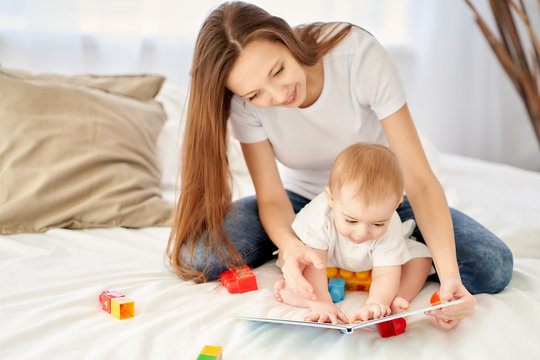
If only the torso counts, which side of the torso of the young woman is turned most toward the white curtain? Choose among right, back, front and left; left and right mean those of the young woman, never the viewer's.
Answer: back

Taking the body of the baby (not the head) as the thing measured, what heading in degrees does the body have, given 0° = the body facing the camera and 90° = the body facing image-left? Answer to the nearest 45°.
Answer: approximately 0°

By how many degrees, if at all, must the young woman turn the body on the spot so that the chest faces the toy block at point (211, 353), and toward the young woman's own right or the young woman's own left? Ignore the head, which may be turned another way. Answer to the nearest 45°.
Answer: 0° — they already face it

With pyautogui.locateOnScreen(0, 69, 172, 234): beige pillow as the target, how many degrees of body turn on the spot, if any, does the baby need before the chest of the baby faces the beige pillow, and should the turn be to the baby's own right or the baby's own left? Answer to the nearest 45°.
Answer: approximately 135° to the baby's own right

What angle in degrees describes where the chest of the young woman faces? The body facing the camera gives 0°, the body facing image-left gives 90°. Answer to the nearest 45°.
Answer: approximately 0°

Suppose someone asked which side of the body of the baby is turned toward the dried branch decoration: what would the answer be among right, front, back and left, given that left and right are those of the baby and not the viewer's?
back

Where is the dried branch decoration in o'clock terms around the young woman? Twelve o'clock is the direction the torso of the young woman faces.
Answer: The dried branch decoration is roughly at 7 o'clock from the young woman.
